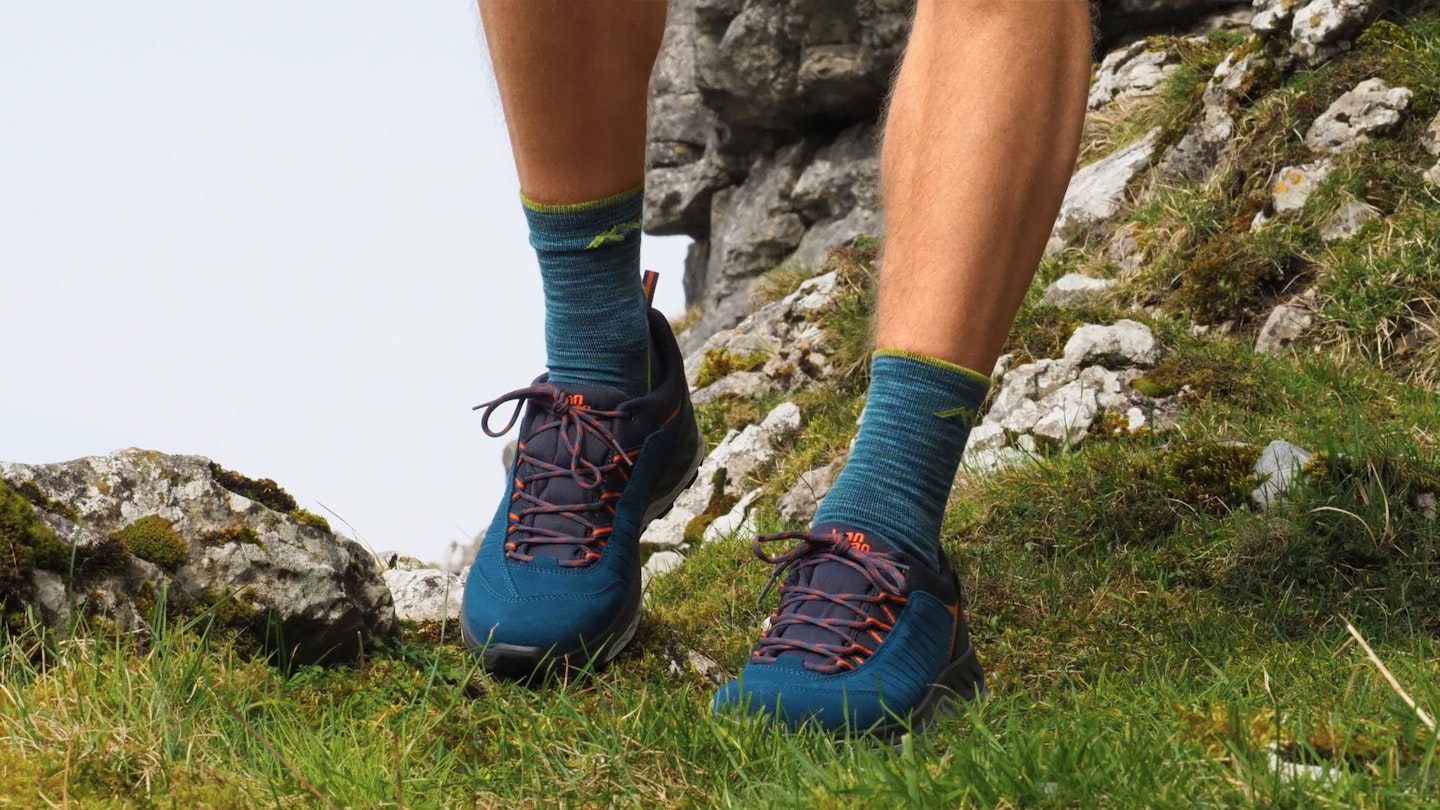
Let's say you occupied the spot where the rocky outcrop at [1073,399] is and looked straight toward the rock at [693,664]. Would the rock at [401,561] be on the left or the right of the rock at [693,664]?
right

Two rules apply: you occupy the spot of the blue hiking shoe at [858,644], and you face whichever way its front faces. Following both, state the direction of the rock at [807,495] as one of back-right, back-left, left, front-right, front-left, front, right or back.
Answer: back-right

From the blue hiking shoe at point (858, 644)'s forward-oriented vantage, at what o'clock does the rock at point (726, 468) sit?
The rock is roughly at 4 o'clock from the blue hiking shoe.

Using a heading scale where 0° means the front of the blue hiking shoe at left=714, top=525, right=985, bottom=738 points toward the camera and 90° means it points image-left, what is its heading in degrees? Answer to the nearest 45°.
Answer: approximately 45°

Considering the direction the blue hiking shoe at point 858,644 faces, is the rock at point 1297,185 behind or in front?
behind

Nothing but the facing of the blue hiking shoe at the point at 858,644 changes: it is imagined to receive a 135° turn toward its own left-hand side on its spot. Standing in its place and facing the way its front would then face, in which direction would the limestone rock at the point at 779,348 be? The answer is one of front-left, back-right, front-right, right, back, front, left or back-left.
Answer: left

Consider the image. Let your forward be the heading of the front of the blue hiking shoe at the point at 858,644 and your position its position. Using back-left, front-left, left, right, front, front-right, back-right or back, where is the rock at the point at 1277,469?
back

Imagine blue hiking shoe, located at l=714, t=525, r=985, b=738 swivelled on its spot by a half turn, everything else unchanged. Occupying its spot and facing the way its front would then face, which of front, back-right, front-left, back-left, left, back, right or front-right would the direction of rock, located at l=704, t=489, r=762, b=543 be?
front-left
